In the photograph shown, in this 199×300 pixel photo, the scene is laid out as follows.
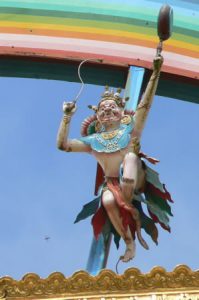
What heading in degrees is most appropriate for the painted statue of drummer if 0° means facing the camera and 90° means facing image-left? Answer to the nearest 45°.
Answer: approximately 0°
